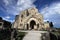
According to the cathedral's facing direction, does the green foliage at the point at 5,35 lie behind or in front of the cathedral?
in front

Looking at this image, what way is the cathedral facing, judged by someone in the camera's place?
facing the viewer
